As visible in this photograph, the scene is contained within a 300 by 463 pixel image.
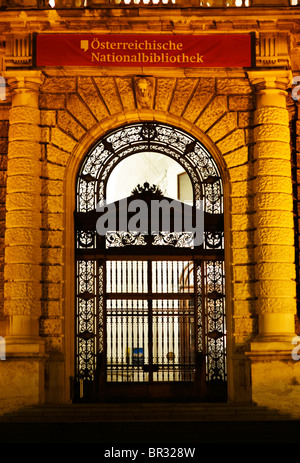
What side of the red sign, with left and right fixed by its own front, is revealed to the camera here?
front
